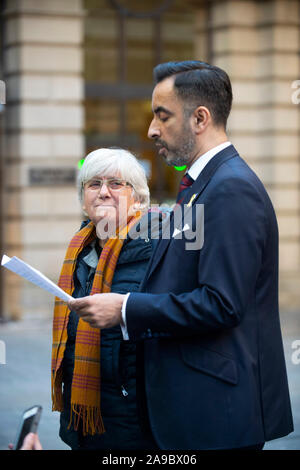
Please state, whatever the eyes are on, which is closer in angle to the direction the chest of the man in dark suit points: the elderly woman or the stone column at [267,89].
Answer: the elderly woman

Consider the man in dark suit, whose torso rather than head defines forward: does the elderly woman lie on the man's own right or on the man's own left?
on the man's own right

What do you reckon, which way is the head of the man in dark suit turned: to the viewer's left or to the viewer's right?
to the viewer's left

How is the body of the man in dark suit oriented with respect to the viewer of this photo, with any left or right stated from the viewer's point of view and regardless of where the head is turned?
facing to the left of the viewer

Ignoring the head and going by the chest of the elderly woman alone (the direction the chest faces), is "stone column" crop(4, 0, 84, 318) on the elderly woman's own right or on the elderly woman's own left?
on the elderly woman's own right

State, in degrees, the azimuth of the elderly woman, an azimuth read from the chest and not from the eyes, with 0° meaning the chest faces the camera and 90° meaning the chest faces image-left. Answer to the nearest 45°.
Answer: approximately 45°

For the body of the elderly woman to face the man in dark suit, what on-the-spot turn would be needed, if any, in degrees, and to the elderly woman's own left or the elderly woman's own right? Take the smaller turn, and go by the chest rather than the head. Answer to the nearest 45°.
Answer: approximately 90° to the elderly woman's own left

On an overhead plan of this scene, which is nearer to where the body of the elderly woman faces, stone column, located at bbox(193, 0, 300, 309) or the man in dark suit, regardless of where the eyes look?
the man in dark suit

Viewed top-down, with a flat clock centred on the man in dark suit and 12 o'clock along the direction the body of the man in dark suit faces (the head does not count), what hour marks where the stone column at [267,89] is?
The stone column is roughly at 3 o'clock from the man in dark suit.
